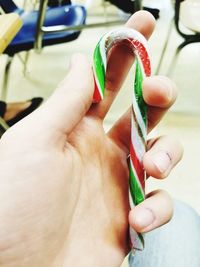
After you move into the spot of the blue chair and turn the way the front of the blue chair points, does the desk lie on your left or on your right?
on your right
